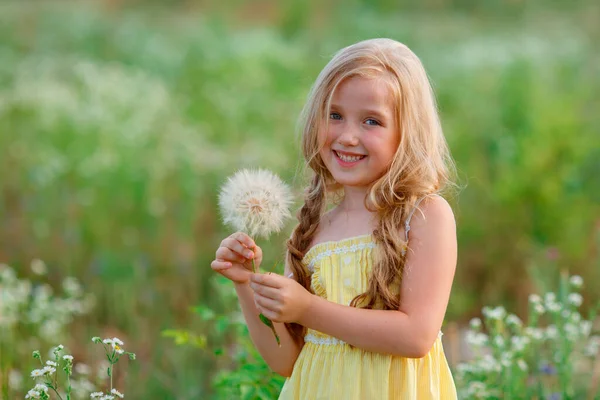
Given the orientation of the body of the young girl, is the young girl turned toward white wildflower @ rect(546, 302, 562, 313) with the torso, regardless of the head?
no

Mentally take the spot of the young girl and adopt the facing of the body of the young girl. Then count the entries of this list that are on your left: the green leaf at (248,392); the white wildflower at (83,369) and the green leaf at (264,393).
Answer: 0

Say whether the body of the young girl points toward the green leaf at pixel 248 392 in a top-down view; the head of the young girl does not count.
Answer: no

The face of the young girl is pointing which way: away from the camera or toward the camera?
toward the camera

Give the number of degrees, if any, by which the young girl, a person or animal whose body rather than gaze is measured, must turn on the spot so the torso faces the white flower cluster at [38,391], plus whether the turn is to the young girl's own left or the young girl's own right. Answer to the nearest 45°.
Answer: approximately 45° to the young girl's own right

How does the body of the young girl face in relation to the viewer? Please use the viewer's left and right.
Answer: facing the viewer and to the left of the viewer

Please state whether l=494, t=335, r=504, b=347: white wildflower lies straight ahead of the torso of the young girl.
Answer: no

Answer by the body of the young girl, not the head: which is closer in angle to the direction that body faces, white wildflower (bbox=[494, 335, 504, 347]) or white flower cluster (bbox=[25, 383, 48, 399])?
the white flower cluster

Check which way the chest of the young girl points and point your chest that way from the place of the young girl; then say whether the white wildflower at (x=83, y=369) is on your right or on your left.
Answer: on your right
